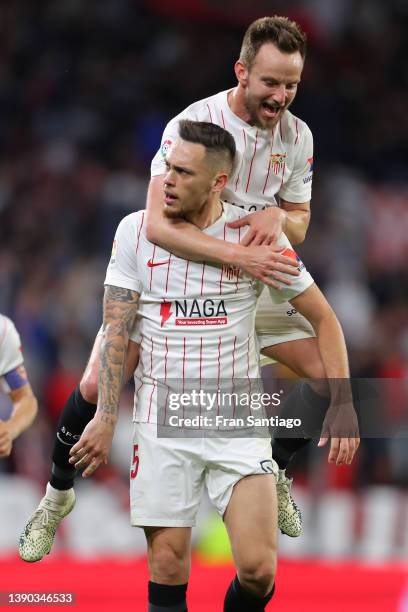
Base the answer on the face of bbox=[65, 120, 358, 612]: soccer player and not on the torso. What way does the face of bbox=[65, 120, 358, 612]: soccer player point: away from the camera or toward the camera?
toward the camera

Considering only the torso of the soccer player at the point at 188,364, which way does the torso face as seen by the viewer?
toward the camera

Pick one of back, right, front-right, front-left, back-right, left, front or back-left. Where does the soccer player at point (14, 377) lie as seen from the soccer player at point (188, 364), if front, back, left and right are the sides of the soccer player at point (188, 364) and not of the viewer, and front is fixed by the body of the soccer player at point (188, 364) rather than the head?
back-right
